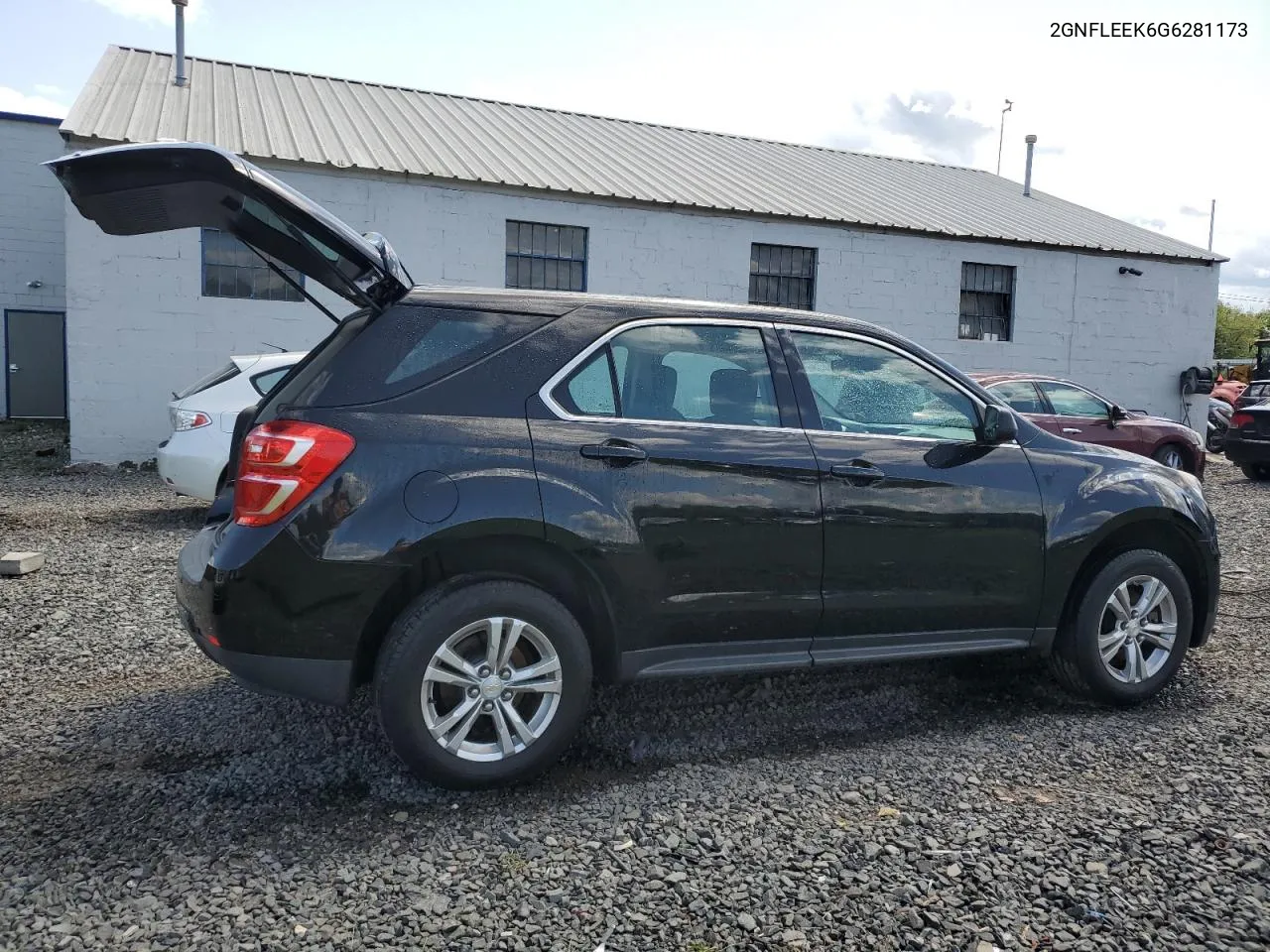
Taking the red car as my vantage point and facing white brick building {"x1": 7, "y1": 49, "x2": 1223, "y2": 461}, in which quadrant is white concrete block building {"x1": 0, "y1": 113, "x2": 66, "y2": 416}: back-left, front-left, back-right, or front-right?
front-left

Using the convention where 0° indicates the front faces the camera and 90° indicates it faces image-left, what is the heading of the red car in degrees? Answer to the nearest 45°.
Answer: approximately 270°

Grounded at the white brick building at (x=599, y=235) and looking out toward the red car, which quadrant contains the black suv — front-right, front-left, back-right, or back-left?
front-right

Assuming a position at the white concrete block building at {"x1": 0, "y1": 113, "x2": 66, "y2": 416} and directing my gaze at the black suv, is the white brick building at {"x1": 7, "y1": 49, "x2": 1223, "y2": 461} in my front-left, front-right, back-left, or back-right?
front-left

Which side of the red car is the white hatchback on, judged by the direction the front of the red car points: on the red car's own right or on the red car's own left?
on the red car's own right

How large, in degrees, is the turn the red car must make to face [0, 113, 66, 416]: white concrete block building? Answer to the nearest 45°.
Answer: approximately 180°

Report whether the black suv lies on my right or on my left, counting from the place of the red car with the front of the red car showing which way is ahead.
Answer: on my right
